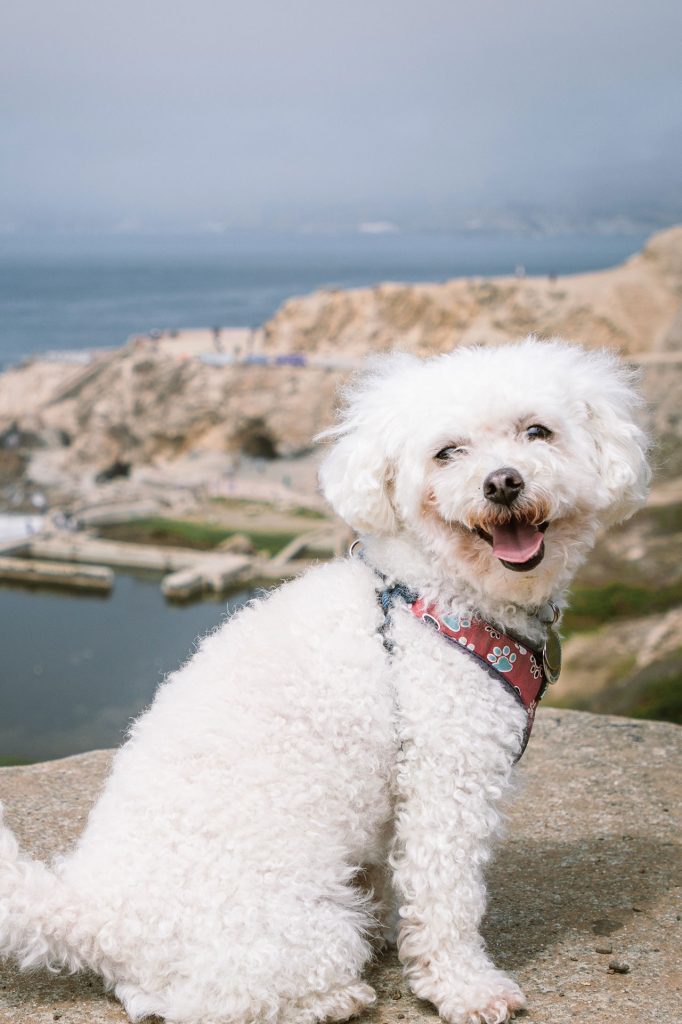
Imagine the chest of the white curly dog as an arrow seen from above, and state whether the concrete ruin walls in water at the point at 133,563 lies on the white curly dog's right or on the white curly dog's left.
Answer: on the white curly dog's left

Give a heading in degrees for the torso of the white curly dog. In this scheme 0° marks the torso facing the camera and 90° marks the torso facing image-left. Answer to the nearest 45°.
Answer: approximately 270°
